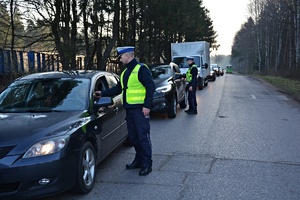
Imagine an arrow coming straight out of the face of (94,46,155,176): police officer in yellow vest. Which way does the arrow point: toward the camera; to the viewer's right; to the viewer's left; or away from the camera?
to the viewer's left

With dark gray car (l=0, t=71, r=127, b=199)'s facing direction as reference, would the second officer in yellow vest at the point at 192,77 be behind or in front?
behind

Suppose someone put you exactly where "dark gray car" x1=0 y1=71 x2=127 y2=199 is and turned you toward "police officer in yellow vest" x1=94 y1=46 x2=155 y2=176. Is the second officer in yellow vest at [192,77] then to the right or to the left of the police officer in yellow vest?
left

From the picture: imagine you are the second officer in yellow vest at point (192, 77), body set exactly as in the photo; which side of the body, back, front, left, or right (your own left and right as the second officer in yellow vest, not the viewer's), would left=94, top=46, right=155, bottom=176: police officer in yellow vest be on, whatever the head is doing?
left

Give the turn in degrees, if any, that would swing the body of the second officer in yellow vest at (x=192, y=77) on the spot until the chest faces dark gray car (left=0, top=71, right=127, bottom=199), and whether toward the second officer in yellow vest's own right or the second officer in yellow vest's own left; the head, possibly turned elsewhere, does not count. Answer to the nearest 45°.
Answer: approximately 90° to the second officer in yellow vest's own left

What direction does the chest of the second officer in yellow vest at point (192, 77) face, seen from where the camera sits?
to the viewer's left
